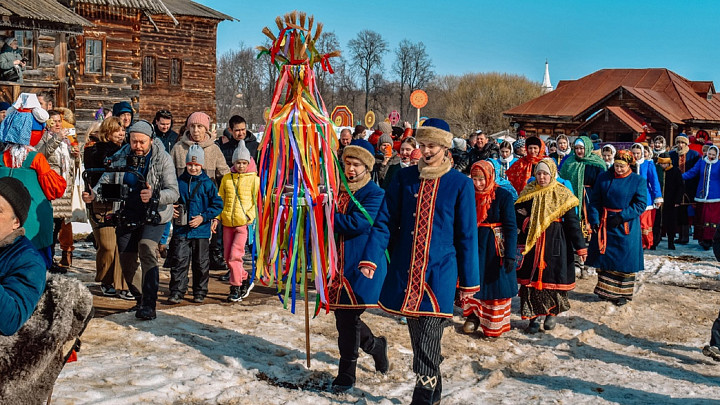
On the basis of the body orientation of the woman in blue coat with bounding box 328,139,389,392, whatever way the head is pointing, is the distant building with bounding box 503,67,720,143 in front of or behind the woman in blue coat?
behind

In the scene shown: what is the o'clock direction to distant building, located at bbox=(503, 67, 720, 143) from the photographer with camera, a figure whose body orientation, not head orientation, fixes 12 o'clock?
The distant building is roughly at 6 o'clock from the photographer with camera.

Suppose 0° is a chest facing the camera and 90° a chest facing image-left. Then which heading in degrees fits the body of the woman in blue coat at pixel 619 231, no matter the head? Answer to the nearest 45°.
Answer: approximately 45°

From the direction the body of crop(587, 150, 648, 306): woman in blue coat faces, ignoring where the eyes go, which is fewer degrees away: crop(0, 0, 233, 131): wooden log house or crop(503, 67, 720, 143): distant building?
the wooden log house

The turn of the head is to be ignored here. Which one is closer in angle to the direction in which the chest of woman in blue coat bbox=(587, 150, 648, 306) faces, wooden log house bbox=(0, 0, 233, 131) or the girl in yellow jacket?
the girl in yellow jacket

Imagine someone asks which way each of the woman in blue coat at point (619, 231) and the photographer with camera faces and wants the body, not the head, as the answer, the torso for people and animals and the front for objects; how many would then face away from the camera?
0
